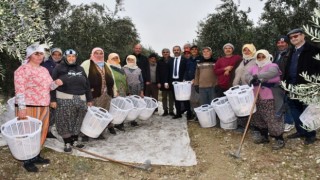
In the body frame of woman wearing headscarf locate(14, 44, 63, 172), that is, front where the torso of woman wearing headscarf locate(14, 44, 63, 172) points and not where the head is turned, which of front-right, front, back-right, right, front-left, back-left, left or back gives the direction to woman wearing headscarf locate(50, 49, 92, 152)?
left

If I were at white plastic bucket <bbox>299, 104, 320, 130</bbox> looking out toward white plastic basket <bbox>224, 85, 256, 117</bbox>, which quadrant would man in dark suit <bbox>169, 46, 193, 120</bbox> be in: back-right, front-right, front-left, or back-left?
front-right

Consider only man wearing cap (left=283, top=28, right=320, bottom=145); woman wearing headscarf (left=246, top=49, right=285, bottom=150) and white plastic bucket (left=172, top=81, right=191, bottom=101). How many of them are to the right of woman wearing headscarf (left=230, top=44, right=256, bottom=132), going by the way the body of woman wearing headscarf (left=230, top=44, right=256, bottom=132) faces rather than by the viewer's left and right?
1

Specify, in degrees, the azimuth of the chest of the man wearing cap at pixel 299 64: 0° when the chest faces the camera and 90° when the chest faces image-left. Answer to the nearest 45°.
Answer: approximately 45°

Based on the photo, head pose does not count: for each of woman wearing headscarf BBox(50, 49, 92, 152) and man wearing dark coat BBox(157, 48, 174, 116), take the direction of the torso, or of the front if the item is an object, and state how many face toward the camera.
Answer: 2

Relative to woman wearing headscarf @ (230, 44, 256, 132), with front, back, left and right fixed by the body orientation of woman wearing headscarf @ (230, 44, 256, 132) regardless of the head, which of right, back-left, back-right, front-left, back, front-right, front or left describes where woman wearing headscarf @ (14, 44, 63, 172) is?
front

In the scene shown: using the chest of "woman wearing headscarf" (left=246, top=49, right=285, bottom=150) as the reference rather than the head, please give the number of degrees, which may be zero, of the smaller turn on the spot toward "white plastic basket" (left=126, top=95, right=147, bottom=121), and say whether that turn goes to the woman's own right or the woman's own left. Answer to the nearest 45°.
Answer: approximately 45° to the woman's own right

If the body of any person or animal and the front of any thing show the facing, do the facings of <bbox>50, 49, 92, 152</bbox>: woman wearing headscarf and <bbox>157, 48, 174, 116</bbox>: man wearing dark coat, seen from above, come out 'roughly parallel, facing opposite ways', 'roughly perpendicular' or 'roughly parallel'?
roughly parallel

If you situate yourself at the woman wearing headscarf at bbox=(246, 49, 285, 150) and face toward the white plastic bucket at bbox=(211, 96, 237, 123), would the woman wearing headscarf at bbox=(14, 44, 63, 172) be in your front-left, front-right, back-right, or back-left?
front-left

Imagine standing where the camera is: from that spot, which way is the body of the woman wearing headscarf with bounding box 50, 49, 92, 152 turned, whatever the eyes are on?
toward the camera

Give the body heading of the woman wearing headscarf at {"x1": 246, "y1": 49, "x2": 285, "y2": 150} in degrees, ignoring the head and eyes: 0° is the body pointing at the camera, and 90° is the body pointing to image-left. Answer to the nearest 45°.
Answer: approximately 45°

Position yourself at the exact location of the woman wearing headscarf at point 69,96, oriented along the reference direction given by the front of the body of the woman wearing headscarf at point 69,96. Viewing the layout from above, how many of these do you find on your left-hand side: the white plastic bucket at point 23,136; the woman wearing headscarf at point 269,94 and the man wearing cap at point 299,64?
2

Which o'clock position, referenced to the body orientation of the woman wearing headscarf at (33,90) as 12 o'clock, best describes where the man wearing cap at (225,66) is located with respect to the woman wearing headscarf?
The man wearing cap is roughly at 10 o'clock from the woman wearing headscarf.

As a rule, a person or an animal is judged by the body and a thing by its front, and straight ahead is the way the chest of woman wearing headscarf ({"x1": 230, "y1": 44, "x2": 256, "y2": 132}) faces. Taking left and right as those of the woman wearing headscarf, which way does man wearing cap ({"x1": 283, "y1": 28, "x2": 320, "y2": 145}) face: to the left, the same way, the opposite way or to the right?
the same way

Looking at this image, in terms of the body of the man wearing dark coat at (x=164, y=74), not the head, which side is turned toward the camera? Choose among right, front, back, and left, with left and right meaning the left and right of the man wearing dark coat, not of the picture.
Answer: front
